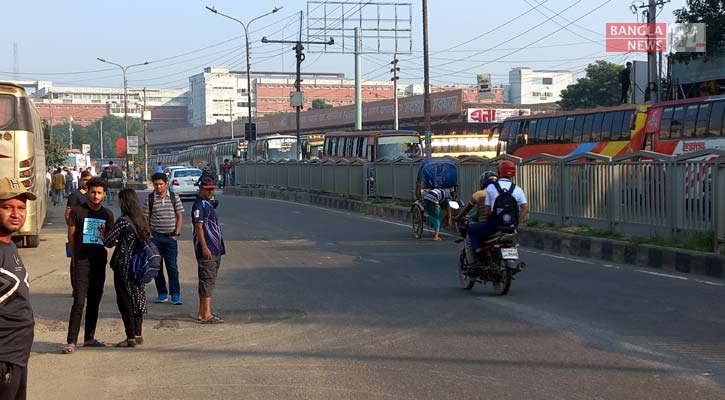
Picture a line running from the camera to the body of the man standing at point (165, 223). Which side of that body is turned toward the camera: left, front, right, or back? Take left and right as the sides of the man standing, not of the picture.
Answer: front

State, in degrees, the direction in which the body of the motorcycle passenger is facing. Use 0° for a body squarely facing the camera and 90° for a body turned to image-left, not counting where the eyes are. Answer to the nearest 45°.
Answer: approximately 135°

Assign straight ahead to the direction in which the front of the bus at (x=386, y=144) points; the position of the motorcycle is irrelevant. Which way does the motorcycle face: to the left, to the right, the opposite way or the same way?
the opposite way

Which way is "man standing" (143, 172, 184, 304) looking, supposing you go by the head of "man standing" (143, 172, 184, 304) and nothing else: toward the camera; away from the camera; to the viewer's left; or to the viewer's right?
toward the camera

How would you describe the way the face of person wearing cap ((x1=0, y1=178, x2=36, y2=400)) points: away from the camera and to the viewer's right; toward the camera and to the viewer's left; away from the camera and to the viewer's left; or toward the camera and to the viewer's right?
toward the camera and to the viewer's right

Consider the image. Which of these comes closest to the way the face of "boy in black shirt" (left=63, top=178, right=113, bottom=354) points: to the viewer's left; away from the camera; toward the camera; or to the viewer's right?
toward the camera

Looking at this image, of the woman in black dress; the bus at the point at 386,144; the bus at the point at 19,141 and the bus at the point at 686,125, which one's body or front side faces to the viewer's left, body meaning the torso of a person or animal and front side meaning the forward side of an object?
the woman in black dress

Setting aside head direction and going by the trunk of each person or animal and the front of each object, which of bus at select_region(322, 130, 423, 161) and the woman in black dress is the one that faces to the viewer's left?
the woman in black dress

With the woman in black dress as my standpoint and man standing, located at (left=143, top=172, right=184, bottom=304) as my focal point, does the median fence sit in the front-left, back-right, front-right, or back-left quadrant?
front-right

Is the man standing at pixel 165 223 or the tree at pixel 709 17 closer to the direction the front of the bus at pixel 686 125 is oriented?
the man standing

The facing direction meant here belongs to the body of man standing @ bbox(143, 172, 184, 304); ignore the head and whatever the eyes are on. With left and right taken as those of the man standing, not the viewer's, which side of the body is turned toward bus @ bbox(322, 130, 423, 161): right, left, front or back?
back

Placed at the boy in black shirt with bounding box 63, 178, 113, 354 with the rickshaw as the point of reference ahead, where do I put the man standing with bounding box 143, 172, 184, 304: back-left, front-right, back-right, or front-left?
front-left

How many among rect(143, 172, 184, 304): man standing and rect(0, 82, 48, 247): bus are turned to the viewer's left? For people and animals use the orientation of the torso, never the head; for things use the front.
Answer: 0

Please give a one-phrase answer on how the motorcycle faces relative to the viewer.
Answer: facing away from the viewer and to the left of the viewer
